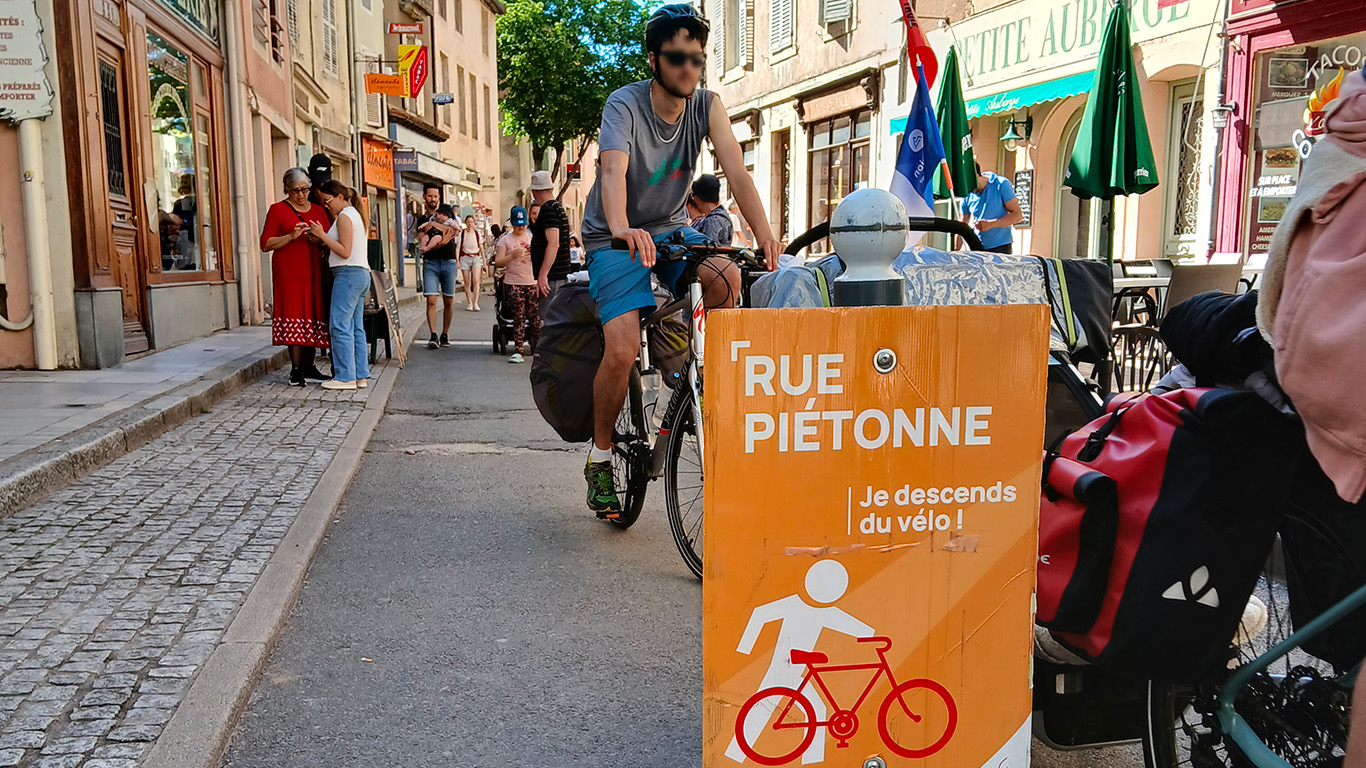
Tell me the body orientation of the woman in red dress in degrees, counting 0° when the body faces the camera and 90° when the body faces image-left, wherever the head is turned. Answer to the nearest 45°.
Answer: approximately 315°

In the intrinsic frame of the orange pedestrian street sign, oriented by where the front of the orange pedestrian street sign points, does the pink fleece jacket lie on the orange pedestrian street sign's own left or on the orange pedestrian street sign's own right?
on the orange pedestrian street sign's own left

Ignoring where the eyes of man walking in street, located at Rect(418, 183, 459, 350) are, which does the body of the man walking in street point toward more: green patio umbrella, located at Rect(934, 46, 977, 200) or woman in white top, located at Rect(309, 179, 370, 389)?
the woman in white top

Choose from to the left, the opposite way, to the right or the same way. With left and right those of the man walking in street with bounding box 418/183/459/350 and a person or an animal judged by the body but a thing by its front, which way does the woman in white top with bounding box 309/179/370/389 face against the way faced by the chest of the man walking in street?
to the right

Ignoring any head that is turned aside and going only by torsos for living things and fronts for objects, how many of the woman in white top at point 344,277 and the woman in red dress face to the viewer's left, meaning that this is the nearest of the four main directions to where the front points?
1

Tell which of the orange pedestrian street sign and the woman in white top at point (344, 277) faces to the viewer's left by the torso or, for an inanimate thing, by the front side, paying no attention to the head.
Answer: the woman in white top

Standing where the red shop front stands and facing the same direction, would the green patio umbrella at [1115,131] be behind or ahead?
ahead

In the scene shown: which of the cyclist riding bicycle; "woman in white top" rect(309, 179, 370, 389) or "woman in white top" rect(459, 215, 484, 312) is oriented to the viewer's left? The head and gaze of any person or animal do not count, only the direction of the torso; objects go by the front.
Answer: "woman in white top" rect(309, 179, 370, 389)

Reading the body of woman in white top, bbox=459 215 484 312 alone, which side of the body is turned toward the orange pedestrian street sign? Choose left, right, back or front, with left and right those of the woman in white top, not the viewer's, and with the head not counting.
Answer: front

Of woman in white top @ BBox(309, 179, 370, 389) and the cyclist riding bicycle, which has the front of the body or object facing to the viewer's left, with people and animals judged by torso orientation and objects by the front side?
the woman in white top

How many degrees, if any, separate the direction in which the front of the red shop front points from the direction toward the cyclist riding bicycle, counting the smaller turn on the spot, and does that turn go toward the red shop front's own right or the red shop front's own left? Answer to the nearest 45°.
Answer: approximately 45° to the red shop front's own left

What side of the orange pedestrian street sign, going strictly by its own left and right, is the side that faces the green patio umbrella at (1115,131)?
back

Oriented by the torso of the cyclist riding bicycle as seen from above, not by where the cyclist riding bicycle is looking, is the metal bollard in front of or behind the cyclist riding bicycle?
in front

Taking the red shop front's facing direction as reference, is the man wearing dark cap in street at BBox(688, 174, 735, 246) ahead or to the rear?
ahead
